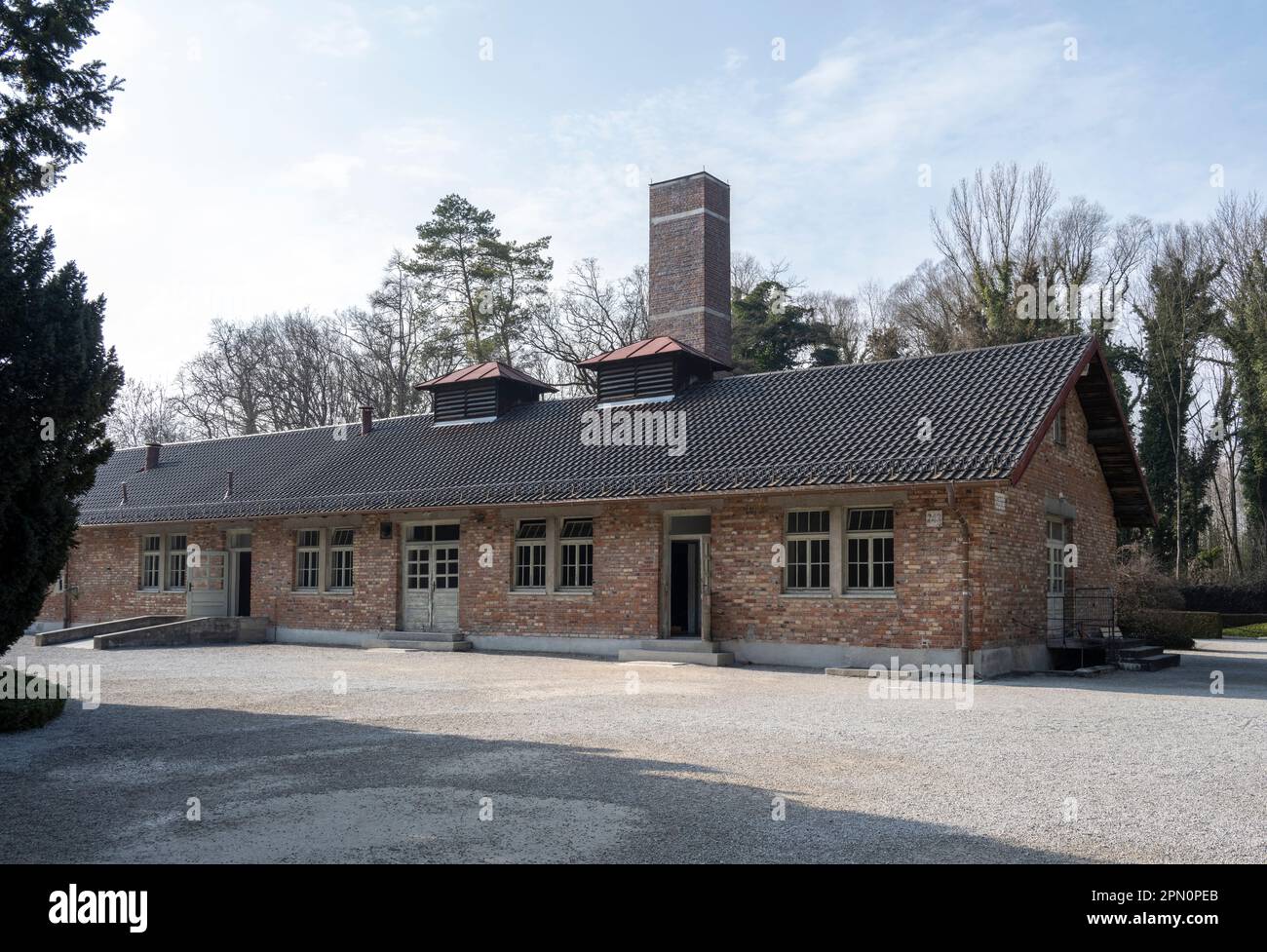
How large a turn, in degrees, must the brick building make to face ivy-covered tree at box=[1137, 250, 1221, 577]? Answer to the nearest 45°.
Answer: approximately 180°

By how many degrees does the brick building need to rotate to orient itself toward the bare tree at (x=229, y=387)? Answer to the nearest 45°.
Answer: approximately 90° to its right

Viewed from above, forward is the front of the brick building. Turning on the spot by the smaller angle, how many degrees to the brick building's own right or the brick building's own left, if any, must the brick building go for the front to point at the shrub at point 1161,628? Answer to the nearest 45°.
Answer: approximately 135° to the brick building's own left

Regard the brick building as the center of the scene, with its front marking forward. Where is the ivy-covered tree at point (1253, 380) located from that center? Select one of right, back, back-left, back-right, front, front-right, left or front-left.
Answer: back

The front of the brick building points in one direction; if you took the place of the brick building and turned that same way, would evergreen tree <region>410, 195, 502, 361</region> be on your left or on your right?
on your right

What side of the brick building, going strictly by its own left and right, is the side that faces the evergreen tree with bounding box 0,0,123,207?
front

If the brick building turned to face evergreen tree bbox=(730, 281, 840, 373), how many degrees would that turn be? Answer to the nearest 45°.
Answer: approximately 135° to its right

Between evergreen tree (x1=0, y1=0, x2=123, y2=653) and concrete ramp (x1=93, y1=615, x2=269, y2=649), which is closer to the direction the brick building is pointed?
the evergreen tree

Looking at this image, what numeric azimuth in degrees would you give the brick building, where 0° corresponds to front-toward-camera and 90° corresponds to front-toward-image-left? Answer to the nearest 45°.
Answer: approximately 45°
